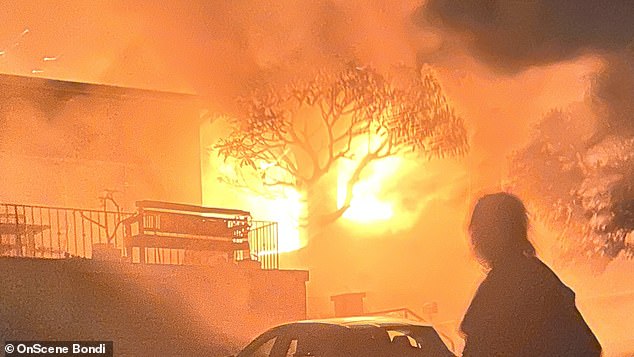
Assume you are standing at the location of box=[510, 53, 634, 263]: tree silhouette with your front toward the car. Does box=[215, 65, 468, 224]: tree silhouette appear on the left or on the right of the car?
right

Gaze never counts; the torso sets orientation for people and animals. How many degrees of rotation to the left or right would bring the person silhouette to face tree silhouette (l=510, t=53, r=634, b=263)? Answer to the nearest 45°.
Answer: approximately 45° to its right

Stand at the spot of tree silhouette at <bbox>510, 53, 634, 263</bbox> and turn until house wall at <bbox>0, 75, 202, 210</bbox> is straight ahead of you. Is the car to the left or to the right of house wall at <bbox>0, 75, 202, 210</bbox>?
left

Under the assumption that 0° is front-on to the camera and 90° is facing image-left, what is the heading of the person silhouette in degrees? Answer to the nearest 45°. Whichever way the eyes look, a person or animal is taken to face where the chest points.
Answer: approximately 135°
